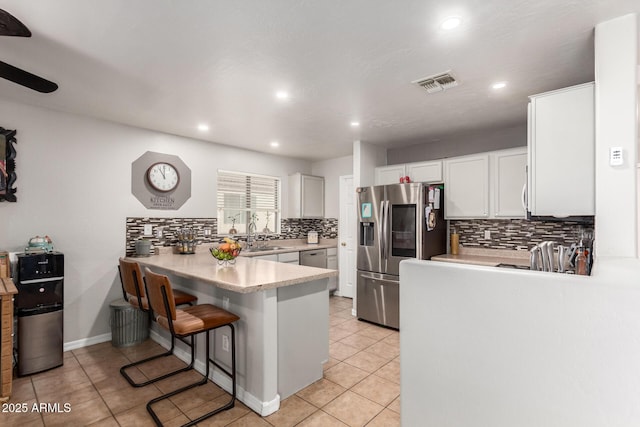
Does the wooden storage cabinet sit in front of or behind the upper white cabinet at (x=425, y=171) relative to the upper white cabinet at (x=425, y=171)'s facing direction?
in front

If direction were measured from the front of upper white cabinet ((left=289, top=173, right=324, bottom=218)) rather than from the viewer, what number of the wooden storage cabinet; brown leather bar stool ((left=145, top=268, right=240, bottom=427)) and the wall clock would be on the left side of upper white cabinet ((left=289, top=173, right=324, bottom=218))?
0

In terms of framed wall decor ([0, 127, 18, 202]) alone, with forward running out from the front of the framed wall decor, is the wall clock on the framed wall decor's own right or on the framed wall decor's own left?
on the framed wall decor's own left

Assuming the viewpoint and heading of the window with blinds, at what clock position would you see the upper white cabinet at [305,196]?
The upper white cabinet is roughly at 10 o'clock from the window with blinds.

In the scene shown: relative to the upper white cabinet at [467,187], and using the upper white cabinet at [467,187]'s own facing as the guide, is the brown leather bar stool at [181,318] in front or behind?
in front

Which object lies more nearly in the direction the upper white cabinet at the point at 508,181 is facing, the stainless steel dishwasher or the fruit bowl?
the fruit bowl

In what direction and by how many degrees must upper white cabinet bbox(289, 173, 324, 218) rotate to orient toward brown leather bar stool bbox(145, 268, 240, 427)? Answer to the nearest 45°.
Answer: approximately 45° to its right

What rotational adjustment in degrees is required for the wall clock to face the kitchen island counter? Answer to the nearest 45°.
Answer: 0° — it already faces it

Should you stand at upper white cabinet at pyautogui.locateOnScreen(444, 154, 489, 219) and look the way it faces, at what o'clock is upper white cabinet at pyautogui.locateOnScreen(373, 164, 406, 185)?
upper white cabinet at pyautogui.locateOnScreen(373, 164, 406, 185) is roughly at 2 o'clock from upper white cabinet at pyautogui.locateOnScreen(444, 154, 489, 219).

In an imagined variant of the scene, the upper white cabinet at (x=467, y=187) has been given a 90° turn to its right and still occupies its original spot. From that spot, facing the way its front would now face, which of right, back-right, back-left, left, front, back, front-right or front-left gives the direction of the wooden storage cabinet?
left

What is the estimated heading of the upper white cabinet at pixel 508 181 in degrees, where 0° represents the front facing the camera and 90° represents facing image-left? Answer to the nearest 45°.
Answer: approximately 45°

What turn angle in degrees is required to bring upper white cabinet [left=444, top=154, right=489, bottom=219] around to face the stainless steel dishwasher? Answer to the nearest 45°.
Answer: approximately 45° to its right

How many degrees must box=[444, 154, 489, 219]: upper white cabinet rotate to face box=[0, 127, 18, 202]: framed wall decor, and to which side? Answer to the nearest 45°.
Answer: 0° — it already faces it

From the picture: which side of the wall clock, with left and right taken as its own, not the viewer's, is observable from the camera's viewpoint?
front

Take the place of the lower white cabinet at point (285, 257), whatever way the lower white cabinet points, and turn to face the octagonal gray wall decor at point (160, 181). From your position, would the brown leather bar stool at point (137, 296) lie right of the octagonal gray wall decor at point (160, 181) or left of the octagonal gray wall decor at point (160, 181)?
left

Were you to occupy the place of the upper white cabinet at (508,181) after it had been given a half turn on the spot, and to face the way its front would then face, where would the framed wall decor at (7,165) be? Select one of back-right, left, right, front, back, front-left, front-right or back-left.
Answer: back

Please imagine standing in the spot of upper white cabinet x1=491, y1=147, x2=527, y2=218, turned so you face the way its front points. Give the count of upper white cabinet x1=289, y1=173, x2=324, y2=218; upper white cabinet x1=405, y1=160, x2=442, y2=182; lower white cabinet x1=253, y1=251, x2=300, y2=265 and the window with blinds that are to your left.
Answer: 0
